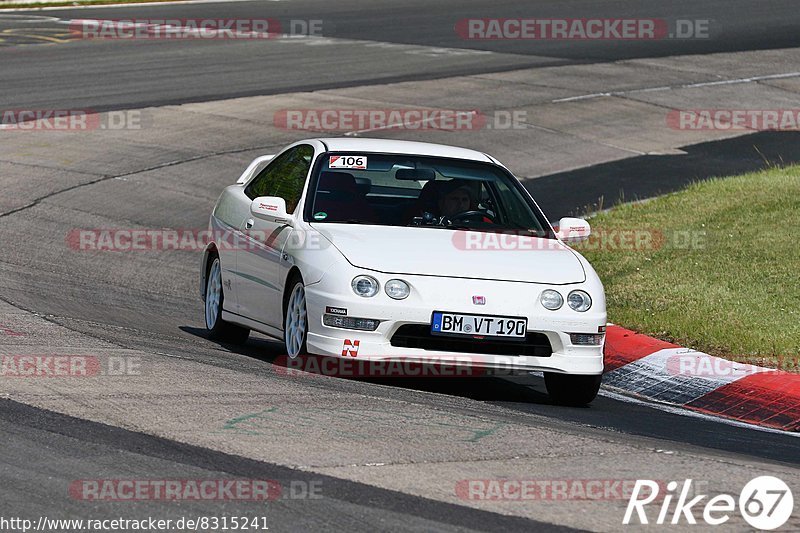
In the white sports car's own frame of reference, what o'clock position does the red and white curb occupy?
The red and white curb is roughly at 10 o'clock from the white sports car.

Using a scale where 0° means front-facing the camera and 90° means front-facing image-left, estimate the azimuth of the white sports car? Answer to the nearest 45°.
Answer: approximately 315°
